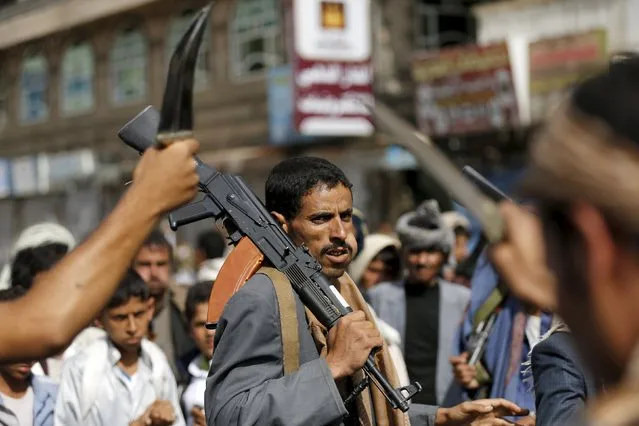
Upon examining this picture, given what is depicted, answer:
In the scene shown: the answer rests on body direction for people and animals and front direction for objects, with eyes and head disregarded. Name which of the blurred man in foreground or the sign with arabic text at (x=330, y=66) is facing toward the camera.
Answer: the sign with arabic text

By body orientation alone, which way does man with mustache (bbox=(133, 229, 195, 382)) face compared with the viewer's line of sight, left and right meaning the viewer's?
facing the viewer

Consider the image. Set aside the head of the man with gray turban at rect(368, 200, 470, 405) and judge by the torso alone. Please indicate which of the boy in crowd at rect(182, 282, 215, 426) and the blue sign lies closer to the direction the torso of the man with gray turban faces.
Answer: the boy in crowd

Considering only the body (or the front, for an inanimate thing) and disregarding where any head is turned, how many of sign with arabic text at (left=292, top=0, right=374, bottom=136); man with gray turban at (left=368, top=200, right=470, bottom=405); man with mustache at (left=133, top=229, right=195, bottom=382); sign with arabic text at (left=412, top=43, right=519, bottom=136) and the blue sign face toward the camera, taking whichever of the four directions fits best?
5

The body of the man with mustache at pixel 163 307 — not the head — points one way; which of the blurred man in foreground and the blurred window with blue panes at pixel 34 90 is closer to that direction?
the blurred man in foreground

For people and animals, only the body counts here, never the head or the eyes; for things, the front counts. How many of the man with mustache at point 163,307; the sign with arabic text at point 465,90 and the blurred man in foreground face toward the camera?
2

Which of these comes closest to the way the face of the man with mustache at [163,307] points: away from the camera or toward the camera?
toward the camera

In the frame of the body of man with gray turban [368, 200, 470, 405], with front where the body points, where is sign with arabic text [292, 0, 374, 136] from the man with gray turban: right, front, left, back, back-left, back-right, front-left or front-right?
back

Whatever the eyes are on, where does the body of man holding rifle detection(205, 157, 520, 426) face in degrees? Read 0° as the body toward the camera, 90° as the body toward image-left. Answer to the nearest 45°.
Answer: approximately 315°

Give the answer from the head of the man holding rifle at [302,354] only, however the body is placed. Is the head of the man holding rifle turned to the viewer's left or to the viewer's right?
to the viewer's right

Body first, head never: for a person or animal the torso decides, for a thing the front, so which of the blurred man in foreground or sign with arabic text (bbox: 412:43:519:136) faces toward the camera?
the sign with arabic text

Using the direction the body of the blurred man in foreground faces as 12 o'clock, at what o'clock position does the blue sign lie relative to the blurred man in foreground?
The blue sign is roughly at 1 o'clock from the blurred man in foreground.

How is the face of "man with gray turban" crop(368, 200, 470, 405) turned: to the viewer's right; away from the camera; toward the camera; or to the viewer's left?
toward the camera

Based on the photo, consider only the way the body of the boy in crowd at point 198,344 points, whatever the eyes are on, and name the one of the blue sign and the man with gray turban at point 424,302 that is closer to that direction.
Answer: the man with gray turban

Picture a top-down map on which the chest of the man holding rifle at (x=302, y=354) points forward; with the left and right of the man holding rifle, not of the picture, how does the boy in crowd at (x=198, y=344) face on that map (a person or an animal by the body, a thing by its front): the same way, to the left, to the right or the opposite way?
the same way

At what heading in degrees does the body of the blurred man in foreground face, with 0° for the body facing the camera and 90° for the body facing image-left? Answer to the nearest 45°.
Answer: approximately 135°

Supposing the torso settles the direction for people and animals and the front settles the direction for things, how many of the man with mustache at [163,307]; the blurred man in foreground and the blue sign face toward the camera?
2

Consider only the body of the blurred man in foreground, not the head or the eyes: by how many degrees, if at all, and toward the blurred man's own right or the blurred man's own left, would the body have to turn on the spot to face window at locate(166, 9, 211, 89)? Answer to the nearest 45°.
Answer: approximately 45° to the blurred man's own right

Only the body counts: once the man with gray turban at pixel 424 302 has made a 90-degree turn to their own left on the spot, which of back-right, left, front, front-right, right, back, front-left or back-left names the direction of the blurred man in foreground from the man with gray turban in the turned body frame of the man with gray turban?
right
